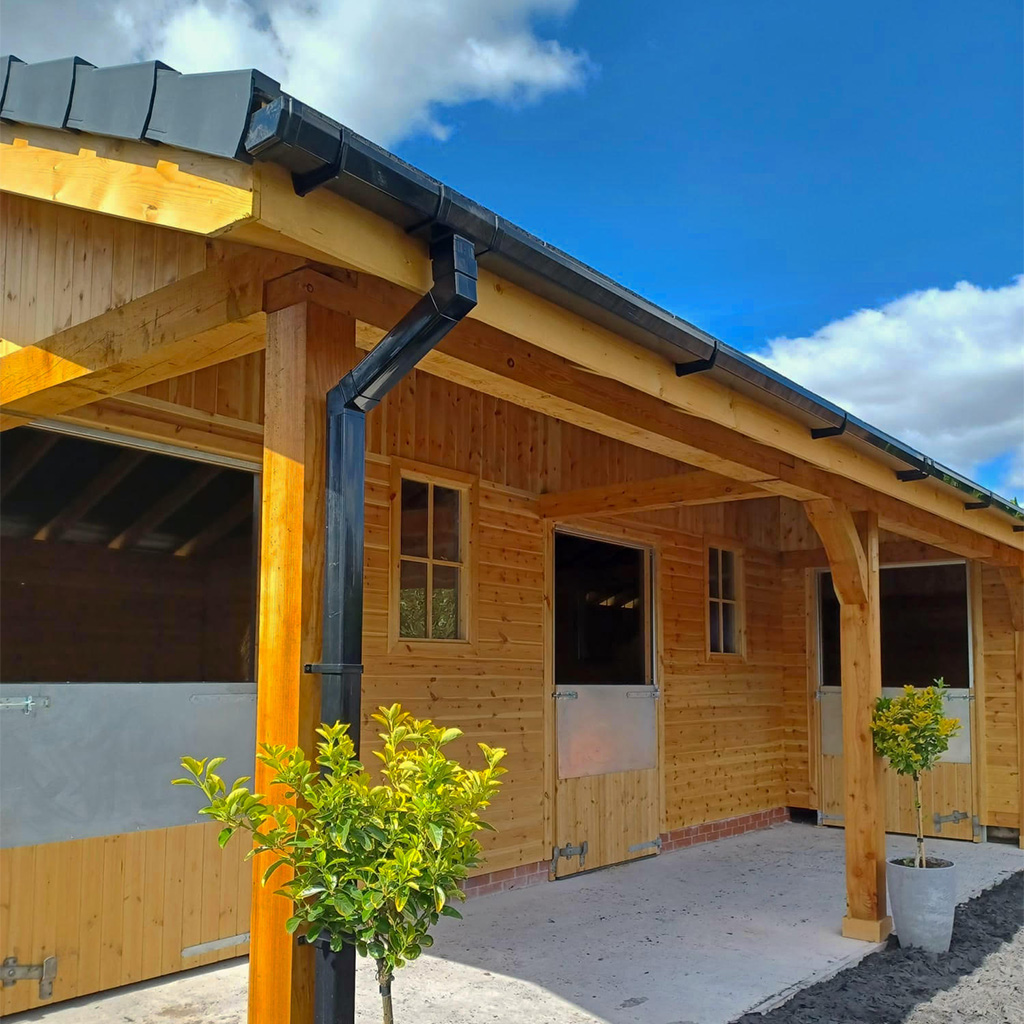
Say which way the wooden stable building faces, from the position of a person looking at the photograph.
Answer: facing the viewer and to the right of the viewer

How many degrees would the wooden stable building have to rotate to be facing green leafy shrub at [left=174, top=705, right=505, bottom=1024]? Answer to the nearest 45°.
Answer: approximately 45° to its right
